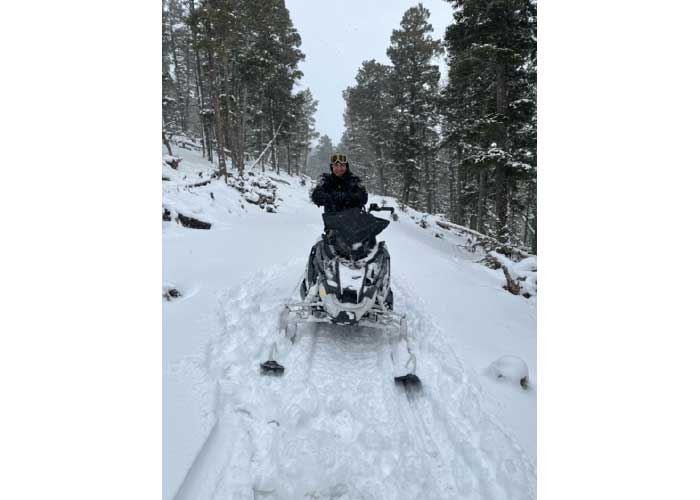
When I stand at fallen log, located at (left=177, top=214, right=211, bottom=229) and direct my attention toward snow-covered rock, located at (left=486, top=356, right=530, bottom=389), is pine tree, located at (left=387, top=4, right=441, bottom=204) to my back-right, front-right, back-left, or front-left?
back-left

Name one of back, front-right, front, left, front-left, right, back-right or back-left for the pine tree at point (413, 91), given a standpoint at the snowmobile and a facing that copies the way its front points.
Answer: back

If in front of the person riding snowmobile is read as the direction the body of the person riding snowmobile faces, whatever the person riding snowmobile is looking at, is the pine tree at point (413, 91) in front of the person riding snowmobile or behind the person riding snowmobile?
behind

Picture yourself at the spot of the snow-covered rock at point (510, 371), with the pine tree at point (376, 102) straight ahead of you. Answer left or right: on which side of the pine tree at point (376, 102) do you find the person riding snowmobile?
left

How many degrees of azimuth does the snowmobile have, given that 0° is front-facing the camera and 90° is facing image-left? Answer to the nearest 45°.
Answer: approximately 0°

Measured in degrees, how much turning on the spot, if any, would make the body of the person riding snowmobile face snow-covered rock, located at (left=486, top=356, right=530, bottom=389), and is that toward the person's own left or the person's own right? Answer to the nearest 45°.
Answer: approximately 45° to the person's own left

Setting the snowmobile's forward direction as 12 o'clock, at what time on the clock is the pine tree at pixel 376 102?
The pine tree is roughly at 6 o'clock from the snowmobile.

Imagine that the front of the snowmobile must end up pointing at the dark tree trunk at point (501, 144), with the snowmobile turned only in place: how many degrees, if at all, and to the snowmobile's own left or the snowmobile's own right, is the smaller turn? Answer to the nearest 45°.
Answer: approximately 135° to the snowmobile's own left

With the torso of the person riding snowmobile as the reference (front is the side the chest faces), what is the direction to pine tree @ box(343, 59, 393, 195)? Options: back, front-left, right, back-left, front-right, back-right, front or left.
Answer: back

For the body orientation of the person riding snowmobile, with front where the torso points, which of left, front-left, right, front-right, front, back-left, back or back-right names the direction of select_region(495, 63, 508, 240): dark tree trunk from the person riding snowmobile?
back-left
